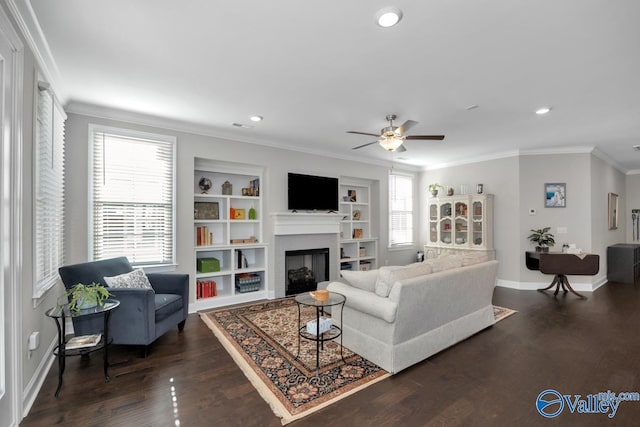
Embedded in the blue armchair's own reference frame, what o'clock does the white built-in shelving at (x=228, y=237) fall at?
The white built-in shelving is roughly at 9 o'clock from the blue armchair.

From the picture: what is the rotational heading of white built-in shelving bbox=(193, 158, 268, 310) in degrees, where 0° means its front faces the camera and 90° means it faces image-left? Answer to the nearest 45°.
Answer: approximately 315°

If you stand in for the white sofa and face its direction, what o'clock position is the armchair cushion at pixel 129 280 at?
The armchair cushion is roughly at 10 o'clock from the white sofa.

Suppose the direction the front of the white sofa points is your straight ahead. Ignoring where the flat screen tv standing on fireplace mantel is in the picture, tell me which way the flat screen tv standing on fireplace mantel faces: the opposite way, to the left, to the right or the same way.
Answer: the opposite way

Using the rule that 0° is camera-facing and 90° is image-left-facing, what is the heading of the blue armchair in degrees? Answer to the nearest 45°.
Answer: approximately 315°

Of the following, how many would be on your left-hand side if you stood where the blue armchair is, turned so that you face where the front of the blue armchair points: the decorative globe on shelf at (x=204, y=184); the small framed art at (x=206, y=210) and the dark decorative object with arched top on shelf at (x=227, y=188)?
3

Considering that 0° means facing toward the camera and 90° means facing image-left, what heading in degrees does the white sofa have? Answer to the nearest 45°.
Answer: approximately 135°
